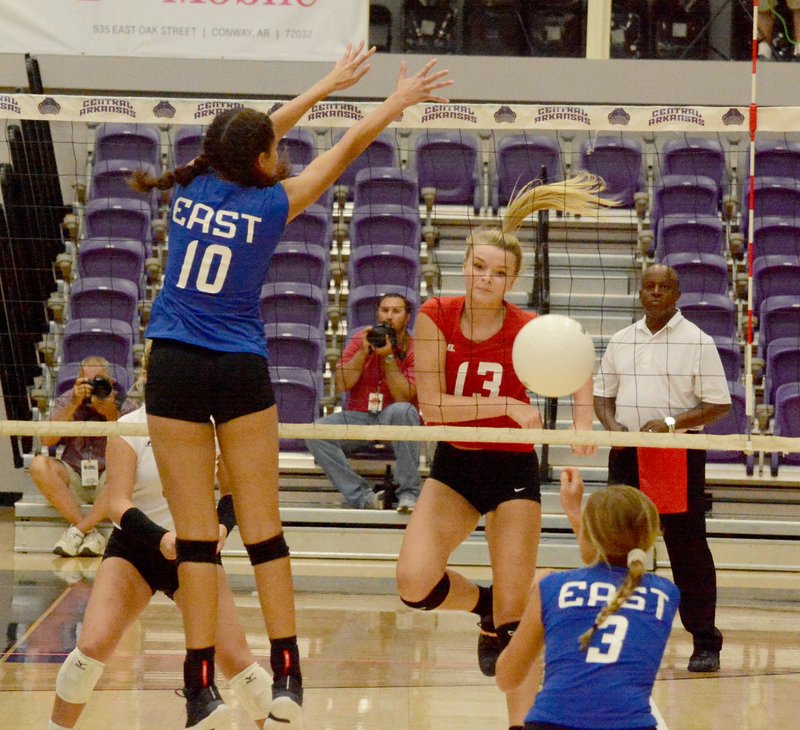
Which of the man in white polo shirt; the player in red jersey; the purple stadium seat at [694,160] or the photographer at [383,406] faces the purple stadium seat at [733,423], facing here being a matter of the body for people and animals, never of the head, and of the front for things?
the purple stadium seat at [694,160]

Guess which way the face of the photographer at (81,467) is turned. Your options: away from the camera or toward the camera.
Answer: toward the camera

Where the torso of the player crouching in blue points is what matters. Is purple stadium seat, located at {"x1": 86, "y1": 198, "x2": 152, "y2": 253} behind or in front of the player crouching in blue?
in front

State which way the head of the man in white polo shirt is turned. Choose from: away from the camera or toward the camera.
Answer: toward the camera

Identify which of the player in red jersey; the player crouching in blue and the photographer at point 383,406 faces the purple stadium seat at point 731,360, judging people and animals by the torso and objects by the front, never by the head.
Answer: the player crouching in blue

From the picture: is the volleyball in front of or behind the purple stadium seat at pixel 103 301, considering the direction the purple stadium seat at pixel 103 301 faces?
in front

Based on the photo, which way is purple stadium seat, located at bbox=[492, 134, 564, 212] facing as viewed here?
toward the camera

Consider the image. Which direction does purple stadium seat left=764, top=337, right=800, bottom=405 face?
toward the camera

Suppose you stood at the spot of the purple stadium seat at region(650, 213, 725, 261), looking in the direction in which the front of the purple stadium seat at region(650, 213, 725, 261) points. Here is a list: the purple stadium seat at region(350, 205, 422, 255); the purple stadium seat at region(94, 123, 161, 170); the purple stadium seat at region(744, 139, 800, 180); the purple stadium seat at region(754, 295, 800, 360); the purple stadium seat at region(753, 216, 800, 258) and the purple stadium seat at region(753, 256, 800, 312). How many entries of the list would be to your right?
2

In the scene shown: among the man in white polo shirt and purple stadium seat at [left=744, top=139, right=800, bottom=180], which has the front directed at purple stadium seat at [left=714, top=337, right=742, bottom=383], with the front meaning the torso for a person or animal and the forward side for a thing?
purple stadium seat at [left=744, top=139, right=800, bottom=180]

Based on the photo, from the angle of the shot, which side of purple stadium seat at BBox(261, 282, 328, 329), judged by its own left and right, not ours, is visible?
front

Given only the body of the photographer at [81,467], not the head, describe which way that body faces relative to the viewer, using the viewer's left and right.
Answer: facing the viewer

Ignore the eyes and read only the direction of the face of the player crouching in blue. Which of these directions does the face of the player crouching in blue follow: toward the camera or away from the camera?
away from the camera
